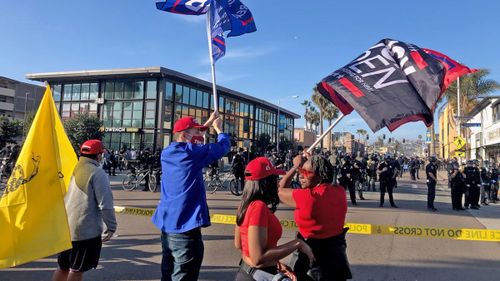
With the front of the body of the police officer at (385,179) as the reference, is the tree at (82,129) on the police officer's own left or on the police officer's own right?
on the police officer's own right

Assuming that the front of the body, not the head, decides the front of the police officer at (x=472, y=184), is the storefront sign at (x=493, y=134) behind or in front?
behind

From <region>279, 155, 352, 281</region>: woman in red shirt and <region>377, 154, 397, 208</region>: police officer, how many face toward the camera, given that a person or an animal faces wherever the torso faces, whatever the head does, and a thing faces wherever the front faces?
1

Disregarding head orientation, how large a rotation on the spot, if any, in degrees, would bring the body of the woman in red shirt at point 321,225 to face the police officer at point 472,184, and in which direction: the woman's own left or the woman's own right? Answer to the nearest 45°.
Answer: approximately 90° to the woman's own right

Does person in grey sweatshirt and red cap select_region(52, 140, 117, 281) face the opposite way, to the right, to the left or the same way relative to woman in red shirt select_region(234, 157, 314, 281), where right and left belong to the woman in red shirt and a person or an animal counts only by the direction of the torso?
to the left
